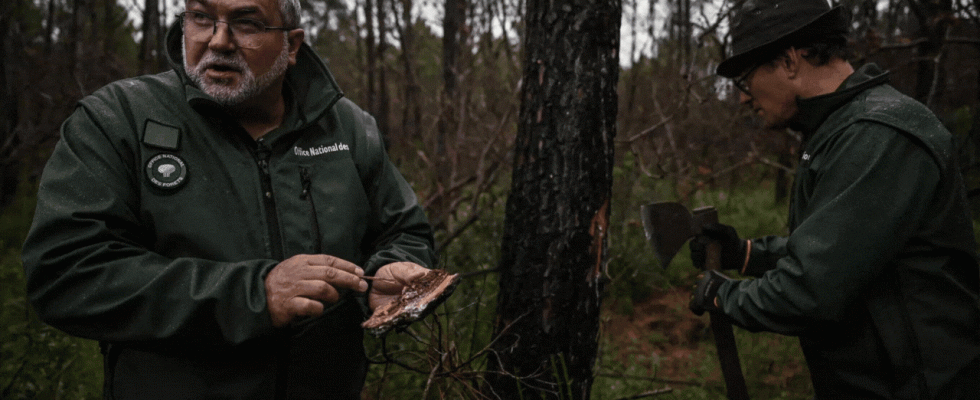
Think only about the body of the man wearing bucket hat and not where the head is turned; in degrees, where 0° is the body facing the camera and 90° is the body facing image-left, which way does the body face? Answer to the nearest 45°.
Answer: approximately 90°

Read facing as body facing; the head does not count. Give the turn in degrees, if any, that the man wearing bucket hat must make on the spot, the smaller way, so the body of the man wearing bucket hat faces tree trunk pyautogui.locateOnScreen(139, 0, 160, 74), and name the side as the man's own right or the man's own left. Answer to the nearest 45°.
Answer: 0° — they already face it

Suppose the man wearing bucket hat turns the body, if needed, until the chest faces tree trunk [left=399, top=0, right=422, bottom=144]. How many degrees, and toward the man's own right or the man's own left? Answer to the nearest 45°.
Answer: approximately 45° to the man's own right

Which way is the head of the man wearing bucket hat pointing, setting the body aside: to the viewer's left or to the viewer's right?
to the viewer's left

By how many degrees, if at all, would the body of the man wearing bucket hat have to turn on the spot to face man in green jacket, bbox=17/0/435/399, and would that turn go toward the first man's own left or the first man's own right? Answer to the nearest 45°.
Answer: approximately 45° to the first man's own left

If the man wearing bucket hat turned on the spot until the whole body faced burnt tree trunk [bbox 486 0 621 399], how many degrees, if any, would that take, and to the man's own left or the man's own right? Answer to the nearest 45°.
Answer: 0° — they already face it
